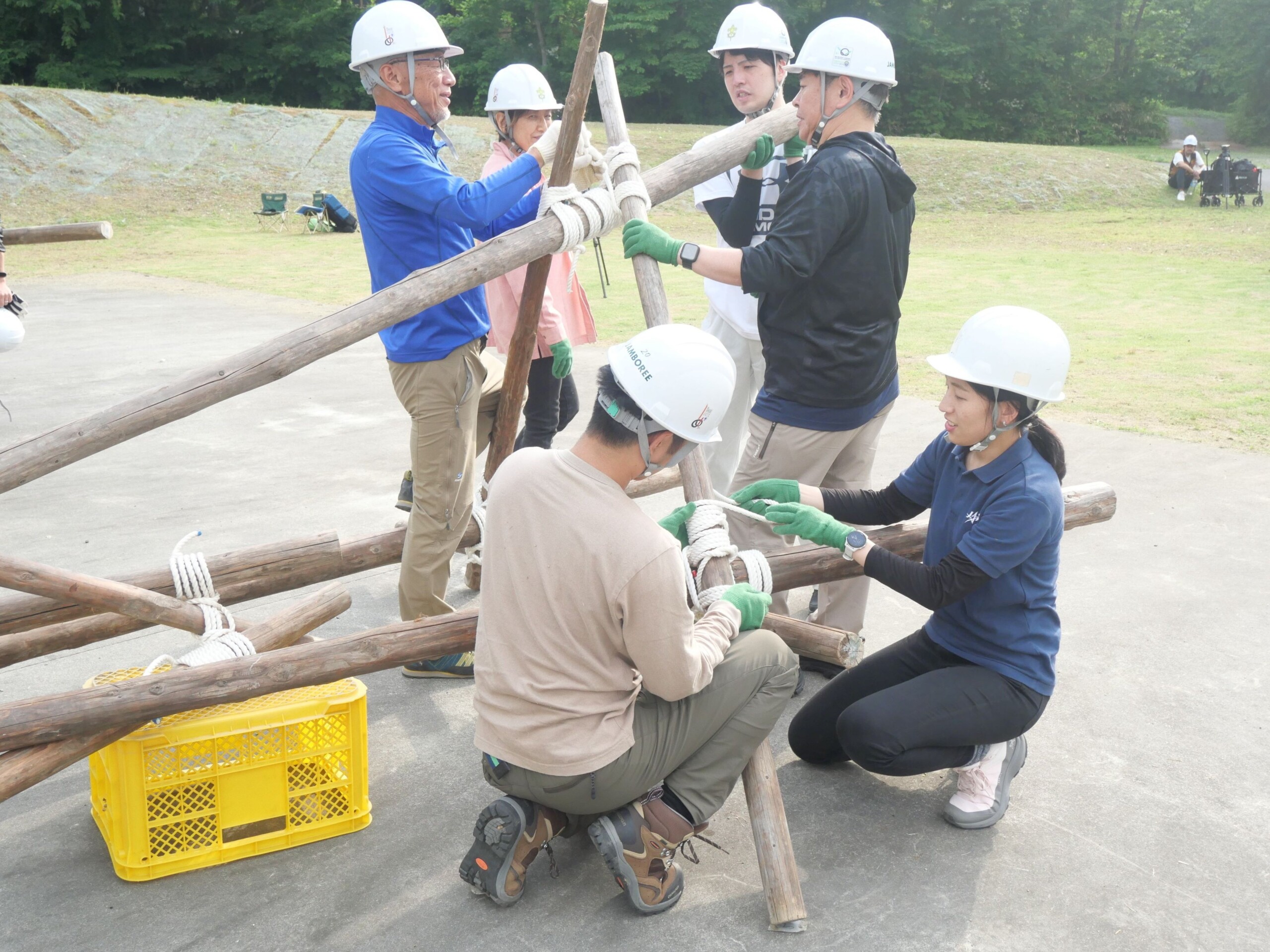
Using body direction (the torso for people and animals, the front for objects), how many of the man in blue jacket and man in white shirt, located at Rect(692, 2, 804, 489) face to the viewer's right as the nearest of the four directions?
1

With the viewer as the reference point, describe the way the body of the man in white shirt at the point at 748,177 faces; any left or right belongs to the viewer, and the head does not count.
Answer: facing the viewer and to the left of the viewer

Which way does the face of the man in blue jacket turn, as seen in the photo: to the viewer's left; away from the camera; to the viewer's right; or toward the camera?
to the viewer's right

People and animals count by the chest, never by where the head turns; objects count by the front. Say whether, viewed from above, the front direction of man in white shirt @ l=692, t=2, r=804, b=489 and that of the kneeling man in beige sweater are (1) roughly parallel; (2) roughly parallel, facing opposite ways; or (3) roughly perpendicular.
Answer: roughly parallel, facing opposite ways

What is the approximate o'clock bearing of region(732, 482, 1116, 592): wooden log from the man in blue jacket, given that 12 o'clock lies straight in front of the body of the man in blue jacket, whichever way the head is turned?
The wooden log is roughly at 1 o'clock from the man in blue jacket.

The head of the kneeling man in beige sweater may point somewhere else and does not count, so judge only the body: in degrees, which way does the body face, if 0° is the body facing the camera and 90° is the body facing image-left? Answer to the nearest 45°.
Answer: approximately 225°

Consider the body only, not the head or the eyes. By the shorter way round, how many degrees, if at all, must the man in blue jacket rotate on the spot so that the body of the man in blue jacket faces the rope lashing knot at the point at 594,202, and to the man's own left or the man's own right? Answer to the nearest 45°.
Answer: approximately 45° to the man's own right

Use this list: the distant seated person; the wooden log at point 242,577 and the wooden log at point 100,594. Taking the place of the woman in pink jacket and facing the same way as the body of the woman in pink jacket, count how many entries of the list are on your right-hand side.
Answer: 2

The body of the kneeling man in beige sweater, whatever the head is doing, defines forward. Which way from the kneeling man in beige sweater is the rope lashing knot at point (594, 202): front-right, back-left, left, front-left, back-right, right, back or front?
front-left

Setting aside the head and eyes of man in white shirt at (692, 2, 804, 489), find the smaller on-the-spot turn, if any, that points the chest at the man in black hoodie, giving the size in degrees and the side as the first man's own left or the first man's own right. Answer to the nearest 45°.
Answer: approximately 45° to the first man's own left

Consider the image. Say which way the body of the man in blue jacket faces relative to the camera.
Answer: to the viewer's right

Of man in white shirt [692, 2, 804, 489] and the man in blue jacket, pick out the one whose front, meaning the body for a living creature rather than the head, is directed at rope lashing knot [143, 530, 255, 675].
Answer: the man in white shirt

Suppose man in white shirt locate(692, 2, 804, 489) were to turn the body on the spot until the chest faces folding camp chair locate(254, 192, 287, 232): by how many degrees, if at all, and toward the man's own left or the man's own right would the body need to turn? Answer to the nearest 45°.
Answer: approximately 90° to the man's own right

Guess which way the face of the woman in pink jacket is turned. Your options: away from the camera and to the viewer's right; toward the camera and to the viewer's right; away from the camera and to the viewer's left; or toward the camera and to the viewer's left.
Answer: toward the camera and to the viewer's right

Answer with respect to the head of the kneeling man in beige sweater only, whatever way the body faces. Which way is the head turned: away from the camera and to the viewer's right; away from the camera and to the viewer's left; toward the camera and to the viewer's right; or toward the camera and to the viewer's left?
away from the camera and to the viewer's right
